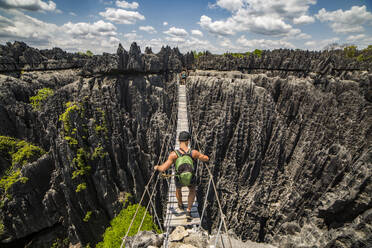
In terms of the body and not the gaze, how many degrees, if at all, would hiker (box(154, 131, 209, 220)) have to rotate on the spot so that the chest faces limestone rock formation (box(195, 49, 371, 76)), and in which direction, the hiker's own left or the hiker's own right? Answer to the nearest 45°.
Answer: approximately 45° to the hiker's own right

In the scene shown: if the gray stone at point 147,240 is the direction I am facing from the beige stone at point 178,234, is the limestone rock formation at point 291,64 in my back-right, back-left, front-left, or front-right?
back-right

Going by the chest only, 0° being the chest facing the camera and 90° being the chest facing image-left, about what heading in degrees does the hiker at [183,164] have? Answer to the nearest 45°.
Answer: approximately 180°
